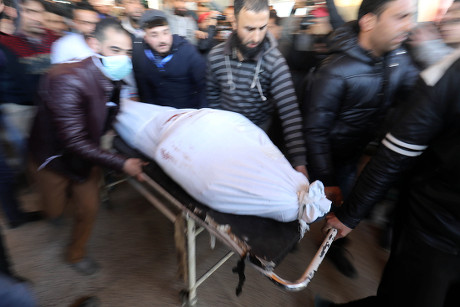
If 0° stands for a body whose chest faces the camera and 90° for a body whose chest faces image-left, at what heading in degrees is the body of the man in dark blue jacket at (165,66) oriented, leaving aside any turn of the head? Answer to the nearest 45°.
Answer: approximately 0°

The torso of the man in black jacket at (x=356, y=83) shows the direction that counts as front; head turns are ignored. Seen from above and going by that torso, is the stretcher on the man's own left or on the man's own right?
on the man's own right

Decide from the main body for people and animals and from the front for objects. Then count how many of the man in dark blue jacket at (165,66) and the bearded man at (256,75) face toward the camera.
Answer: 2

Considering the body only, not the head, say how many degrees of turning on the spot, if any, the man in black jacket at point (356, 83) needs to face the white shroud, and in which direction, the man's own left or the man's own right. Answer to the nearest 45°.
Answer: approximately 90° to the man's own right

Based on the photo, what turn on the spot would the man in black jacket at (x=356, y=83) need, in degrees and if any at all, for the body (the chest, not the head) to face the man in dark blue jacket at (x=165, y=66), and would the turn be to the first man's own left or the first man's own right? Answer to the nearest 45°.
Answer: approximately 135° to the first man's own right
